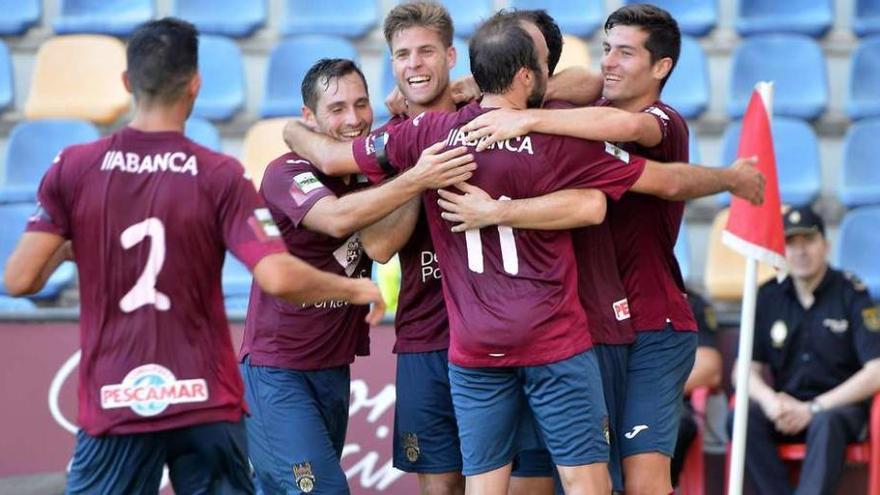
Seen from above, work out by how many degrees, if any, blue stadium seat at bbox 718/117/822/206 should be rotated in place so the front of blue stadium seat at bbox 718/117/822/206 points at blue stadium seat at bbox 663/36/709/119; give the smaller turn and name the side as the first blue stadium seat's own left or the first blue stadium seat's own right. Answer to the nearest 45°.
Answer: approximately 90° to the first blue stadium seat's own right

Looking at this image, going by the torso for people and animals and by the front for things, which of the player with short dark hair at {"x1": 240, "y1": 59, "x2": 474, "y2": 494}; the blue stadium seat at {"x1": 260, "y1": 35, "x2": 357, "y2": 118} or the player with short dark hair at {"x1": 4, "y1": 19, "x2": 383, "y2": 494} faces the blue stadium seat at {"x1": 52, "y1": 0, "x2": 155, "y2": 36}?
the player with short dark hair at {"x1": 4, "y1": 19, "x2": 383, "y2": 494}

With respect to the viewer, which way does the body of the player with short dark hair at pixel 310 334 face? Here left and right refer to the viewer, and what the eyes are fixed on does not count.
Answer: facing the viewer and to the right of the viewer

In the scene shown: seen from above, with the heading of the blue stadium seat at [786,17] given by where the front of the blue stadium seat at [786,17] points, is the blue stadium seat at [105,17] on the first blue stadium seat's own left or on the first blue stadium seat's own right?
on the first blue stadium seat's own right

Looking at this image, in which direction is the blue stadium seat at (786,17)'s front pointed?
toward the camera

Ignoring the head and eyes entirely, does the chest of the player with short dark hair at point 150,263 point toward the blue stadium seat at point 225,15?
yes

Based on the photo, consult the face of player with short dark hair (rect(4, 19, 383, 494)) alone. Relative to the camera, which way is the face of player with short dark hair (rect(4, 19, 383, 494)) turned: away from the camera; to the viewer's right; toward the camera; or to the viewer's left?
away from the camera

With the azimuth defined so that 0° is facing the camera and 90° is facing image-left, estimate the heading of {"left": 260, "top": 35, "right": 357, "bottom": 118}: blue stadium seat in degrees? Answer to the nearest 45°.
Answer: approximately 0°

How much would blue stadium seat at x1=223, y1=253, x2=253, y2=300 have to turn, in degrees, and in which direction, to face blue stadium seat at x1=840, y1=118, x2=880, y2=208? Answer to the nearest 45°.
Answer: approximately 90° to its left

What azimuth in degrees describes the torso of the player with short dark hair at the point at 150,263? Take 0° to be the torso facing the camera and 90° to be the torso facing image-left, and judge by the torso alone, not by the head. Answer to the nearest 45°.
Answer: approximately 180°

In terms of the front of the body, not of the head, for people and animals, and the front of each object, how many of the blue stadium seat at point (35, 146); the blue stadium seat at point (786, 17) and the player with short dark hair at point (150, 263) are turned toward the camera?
2

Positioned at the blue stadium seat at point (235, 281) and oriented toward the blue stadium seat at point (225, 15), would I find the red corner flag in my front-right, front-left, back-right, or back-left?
back-right

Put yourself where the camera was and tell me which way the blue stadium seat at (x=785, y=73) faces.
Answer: facing the viewer
